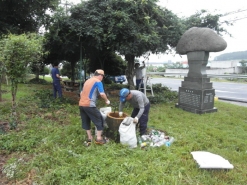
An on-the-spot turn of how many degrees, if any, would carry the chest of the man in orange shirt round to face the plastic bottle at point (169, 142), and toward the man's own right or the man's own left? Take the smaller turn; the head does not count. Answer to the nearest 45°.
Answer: approximately 45° to the man's own right

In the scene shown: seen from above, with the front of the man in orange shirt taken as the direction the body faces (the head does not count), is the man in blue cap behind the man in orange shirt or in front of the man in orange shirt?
in front

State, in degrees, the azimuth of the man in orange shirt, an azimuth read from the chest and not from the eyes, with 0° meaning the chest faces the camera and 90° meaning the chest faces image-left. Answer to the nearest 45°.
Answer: approximately 225°

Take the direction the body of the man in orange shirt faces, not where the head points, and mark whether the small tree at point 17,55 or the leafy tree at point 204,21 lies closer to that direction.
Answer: the leafy tree

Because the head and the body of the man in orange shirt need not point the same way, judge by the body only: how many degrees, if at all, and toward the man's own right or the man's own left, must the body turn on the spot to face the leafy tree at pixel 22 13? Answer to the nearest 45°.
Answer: approximately 90° to the man's own left

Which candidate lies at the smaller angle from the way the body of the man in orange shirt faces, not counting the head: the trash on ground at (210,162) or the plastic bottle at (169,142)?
the plastic bottle

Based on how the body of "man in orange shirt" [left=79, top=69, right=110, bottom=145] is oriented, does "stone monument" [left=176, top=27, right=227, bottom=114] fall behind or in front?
in front

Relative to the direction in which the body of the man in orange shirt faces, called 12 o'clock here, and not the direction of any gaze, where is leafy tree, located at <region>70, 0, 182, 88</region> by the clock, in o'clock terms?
The leafy tree is roughly at 11 o'clock from the man in orange shirt.
